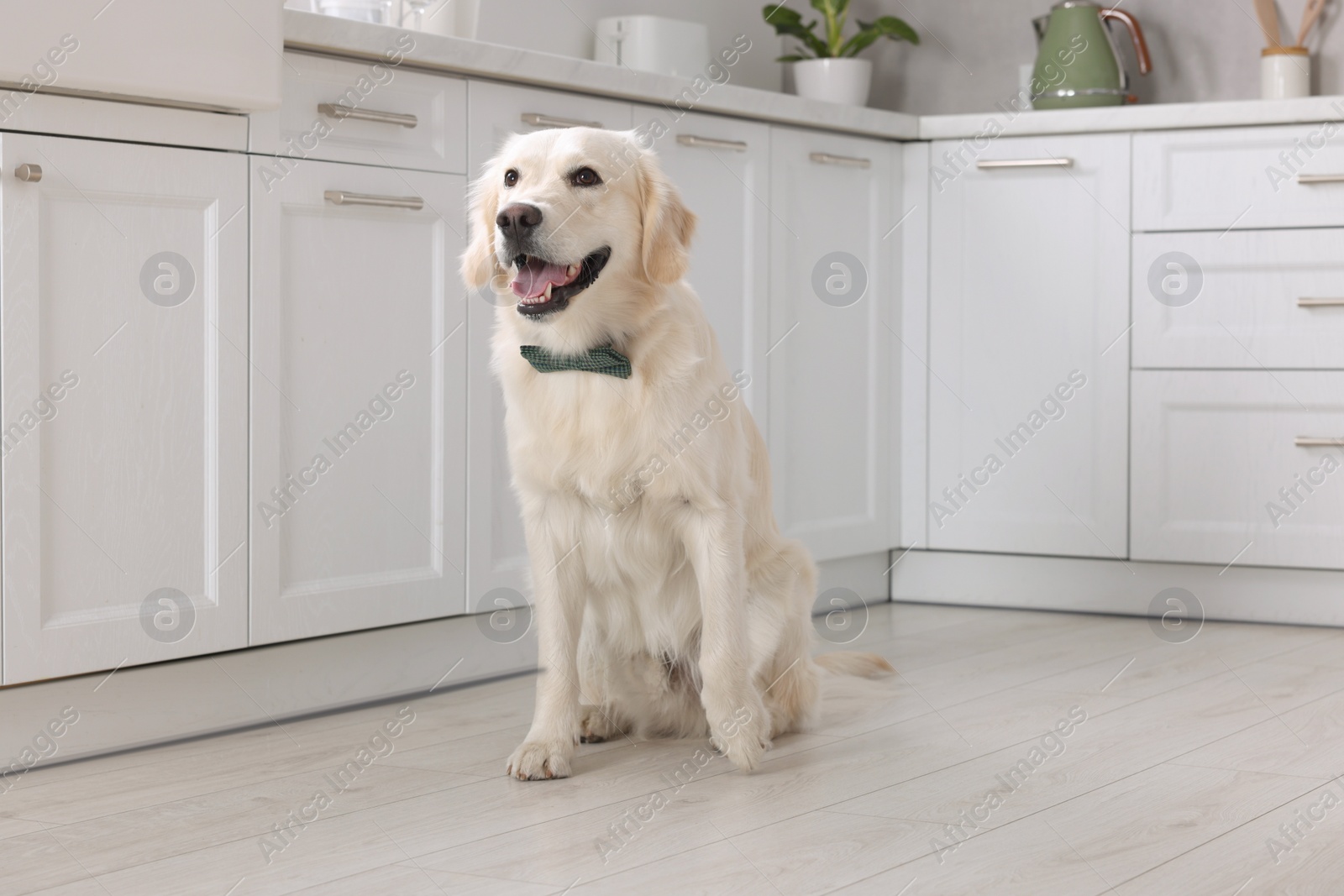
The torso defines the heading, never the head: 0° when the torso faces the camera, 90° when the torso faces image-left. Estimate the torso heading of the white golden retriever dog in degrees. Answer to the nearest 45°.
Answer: approximately 45°

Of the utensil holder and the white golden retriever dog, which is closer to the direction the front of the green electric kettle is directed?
the white golden retriever dog

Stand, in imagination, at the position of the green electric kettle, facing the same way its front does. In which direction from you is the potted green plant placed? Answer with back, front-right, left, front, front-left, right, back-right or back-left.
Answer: front

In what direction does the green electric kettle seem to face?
to the viewer's left

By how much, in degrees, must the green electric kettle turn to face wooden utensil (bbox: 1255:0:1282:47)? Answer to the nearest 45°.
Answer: approximately 180°

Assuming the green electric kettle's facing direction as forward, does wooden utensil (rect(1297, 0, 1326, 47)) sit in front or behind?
behind

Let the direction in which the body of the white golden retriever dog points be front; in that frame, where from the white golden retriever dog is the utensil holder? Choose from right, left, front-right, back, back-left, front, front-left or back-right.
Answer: back

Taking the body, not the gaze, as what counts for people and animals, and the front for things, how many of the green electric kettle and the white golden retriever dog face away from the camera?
0

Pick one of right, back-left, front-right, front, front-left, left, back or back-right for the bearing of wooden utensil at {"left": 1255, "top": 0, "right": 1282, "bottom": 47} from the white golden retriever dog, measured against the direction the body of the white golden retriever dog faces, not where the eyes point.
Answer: back

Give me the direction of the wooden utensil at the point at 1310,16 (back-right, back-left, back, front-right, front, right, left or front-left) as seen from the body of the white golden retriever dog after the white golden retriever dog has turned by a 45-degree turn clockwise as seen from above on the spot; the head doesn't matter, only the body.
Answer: back-right

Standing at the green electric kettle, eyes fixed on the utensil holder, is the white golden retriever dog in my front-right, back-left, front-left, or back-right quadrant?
back-right

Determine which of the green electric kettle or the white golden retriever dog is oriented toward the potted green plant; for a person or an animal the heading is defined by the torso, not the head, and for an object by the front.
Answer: the green electric kettle

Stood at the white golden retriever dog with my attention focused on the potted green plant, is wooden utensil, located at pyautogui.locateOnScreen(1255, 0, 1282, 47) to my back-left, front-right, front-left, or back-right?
front-right

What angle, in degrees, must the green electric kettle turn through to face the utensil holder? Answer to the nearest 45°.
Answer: approximately 180°

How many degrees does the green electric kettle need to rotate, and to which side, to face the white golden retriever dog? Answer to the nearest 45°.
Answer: approximately 90° to its left
